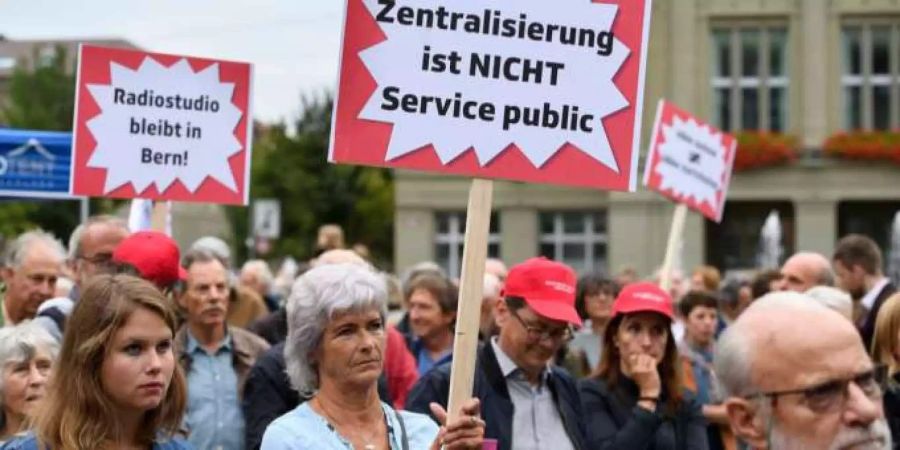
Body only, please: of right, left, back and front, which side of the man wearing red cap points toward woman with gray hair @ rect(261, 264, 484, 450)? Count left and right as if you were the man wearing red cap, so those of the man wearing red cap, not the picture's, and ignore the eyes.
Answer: right

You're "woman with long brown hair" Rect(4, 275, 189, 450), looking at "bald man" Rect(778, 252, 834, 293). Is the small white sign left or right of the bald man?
left

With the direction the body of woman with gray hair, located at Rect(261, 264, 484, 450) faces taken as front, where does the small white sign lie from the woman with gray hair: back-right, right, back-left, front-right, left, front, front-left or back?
back-left

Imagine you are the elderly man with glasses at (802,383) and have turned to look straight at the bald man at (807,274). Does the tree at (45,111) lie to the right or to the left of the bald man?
left

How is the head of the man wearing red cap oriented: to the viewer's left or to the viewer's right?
to the viewer's right

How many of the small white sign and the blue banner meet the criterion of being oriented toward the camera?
2
